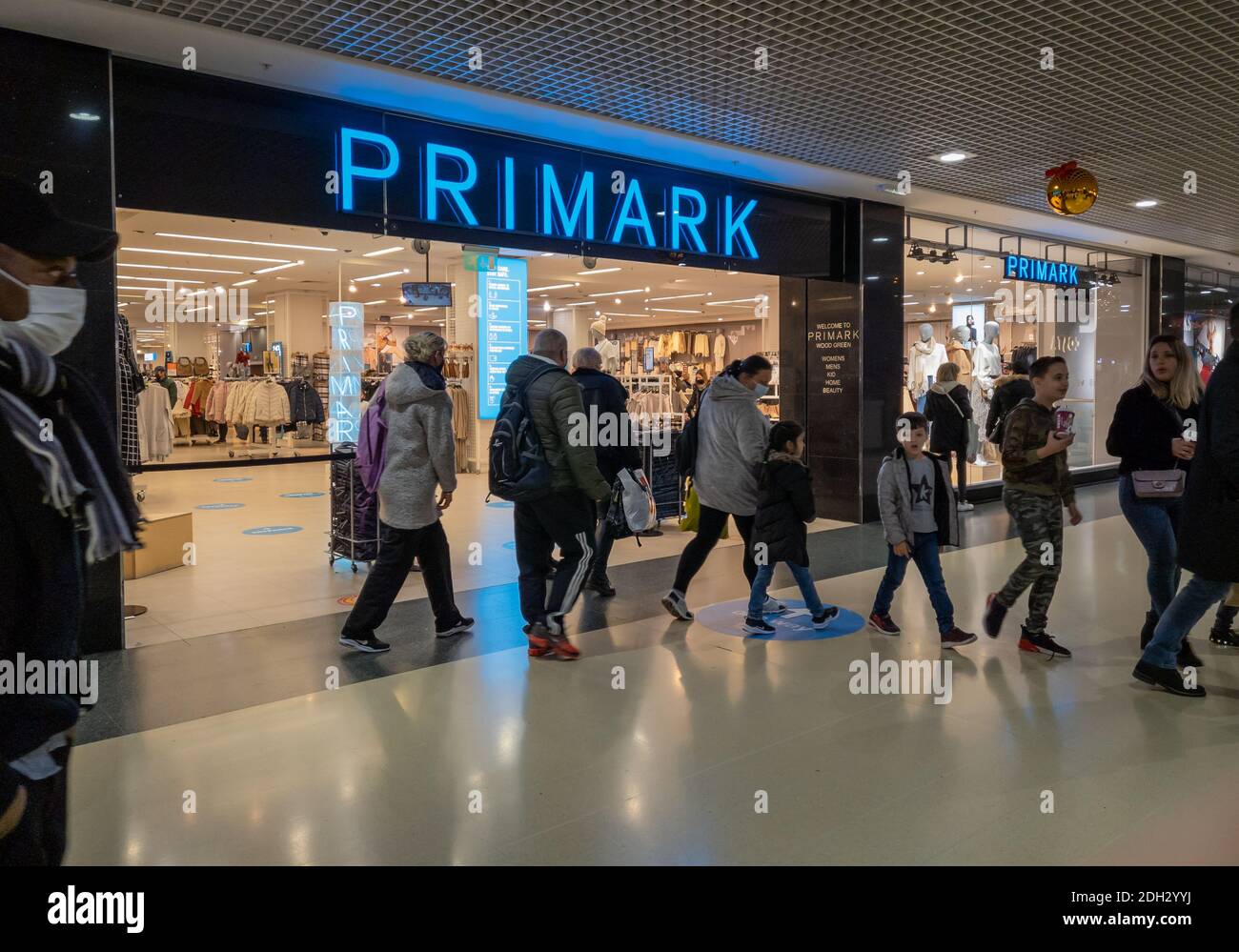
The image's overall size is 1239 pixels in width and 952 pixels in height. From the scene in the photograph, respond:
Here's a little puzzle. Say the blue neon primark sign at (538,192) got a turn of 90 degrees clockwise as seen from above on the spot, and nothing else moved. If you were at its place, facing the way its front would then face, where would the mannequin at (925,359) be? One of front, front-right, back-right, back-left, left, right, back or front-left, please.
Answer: back

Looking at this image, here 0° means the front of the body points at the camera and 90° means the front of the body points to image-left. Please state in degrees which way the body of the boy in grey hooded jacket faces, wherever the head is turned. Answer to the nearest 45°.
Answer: approximately 315°

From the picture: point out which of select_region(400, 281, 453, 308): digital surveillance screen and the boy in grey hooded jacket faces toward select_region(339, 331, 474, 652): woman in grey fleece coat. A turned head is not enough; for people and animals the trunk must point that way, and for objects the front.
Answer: the digital surveillance screen

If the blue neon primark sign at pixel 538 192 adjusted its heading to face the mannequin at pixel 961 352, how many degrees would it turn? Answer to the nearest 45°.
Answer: approximately 90° to its left

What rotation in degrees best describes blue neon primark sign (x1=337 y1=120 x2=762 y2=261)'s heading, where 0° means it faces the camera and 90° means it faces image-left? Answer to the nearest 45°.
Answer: approximately 315°

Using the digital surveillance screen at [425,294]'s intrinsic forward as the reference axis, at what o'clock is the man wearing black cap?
The man wearing black cap is roughly at 12 o'clock from the digital surveillance screen.

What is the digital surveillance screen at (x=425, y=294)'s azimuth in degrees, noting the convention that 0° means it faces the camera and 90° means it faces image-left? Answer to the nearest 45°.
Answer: approximately 0°

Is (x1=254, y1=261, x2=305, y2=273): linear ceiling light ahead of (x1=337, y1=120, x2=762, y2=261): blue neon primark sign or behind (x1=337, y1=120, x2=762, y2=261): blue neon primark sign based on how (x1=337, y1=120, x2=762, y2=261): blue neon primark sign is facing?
behind

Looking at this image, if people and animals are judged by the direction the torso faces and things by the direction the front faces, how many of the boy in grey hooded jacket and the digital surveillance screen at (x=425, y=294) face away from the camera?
0
